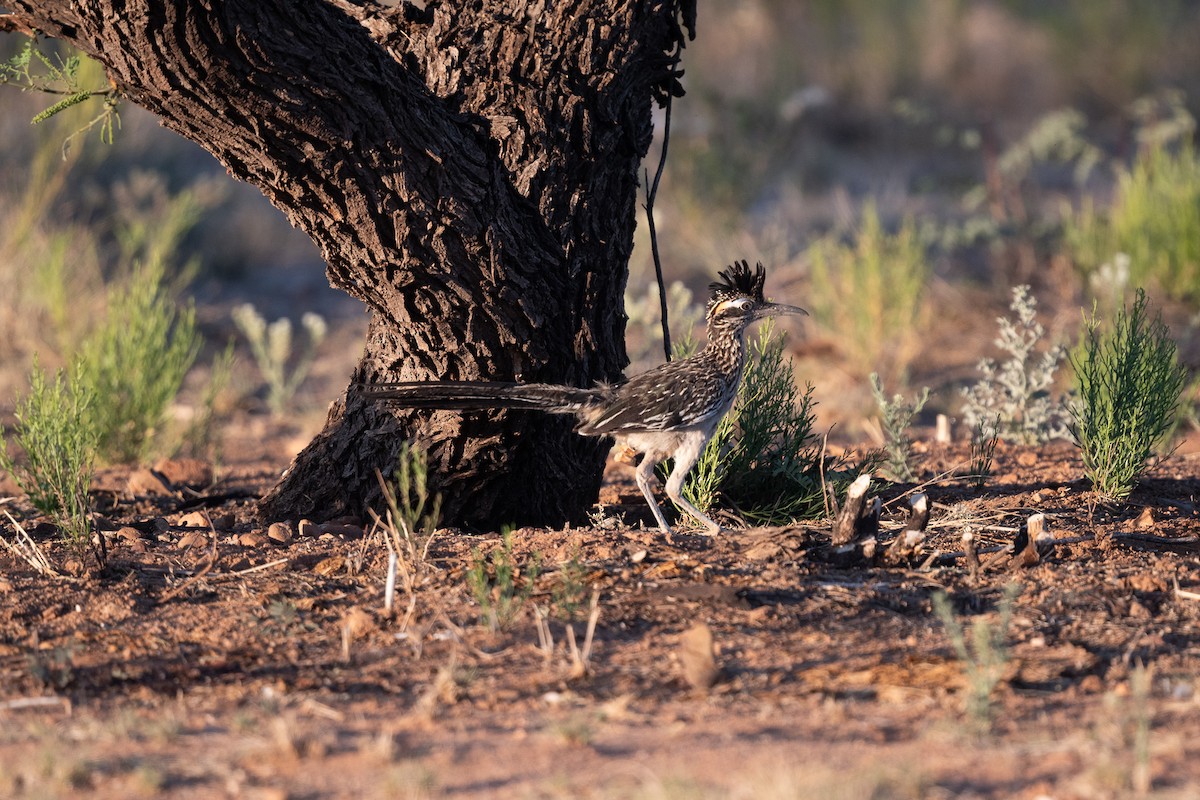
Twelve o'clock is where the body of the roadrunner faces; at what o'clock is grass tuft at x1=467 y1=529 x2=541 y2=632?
The grass tuft is roughly at 4 o'clock from the roadrunner.

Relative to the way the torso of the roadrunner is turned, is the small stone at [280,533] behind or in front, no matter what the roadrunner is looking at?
behind

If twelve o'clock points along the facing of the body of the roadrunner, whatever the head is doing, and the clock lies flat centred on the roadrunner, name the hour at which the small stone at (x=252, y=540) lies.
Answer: The small stone is roughly at 6 o'clock from the roadrunner.

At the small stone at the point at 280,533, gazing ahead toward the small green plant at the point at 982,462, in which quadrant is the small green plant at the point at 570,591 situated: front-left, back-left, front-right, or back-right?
front-right

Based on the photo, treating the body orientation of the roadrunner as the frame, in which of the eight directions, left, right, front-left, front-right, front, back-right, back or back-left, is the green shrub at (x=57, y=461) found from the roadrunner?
back

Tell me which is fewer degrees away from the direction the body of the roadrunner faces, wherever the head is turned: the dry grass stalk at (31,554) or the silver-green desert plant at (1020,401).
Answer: the silver-green desert plant

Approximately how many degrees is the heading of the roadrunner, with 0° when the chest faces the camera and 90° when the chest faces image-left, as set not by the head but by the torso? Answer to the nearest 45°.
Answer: approximately 270°

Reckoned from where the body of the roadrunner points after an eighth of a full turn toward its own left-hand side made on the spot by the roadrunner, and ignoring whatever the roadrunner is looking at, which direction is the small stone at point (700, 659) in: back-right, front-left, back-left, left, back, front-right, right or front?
back-right

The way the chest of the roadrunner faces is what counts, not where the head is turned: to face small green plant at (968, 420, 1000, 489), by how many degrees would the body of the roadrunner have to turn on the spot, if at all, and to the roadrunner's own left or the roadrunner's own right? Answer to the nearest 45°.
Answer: approximately 45° to the roadrunner's own left

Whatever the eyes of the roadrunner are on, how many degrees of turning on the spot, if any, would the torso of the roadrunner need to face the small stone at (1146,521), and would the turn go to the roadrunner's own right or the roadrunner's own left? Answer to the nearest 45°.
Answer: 0° — it already faces it

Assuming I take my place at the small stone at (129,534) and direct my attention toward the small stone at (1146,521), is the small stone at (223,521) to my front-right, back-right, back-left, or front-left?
front-left

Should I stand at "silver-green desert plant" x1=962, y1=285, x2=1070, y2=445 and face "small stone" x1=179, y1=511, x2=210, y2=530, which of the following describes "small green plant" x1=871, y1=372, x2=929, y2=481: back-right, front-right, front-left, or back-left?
front-left

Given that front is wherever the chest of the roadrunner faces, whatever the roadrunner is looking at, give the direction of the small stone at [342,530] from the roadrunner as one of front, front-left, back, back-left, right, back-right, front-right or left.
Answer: back

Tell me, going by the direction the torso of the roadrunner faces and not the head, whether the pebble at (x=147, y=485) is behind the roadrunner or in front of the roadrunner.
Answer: behind

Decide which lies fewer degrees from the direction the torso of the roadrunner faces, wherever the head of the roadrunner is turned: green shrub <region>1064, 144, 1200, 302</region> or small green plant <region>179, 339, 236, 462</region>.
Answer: the green shrub

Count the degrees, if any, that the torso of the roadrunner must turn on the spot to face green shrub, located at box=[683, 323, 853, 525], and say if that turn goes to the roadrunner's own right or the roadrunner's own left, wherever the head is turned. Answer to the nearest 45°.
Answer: approximately 45° to the roadrunner's own left

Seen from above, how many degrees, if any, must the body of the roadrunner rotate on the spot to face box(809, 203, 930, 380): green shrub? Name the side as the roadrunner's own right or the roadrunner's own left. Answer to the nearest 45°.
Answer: approximately 90° to the roadrunner's own left
